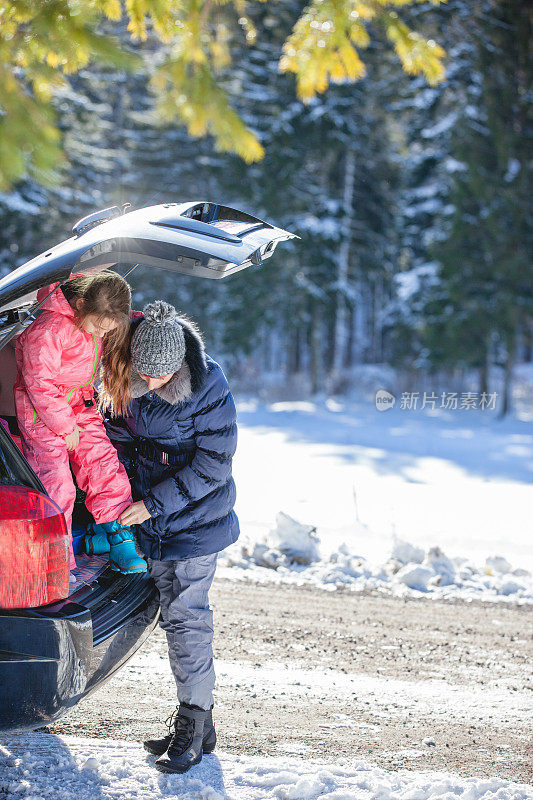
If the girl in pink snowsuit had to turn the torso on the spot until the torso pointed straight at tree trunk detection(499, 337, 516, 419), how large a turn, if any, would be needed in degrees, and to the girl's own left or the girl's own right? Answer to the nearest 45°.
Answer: approximately 90° to the girl's own left

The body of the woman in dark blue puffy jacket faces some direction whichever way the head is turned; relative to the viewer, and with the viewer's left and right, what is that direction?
facing the viewer and to the left of the viewer

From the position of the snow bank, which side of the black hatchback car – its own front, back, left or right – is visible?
right

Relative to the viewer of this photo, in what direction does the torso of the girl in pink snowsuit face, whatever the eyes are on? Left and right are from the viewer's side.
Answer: facing the viewer and to the right of the viewer

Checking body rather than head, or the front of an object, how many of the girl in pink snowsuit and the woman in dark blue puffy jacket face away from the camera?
0

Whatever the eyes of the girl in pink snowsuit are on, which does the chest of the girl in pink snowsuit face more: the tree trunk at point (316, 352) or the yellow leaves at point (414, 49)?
the yellow leaves

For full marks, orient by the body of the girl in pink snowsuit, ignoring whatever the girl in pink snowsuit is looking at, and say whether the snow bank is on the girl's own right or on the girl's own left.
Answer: on the girl's own left

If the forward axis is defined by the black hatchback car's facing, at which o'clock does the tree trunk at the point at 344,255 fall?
The tree trunk is roughly at 2 o'clock from the black hatchback car.

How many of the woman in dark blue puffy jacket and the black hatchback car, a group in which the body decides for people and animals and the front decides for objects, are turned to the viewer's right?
0

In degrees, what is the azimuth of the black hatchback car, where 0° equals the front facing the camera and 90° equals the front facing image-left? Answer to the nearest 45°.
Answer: approximately 135°
